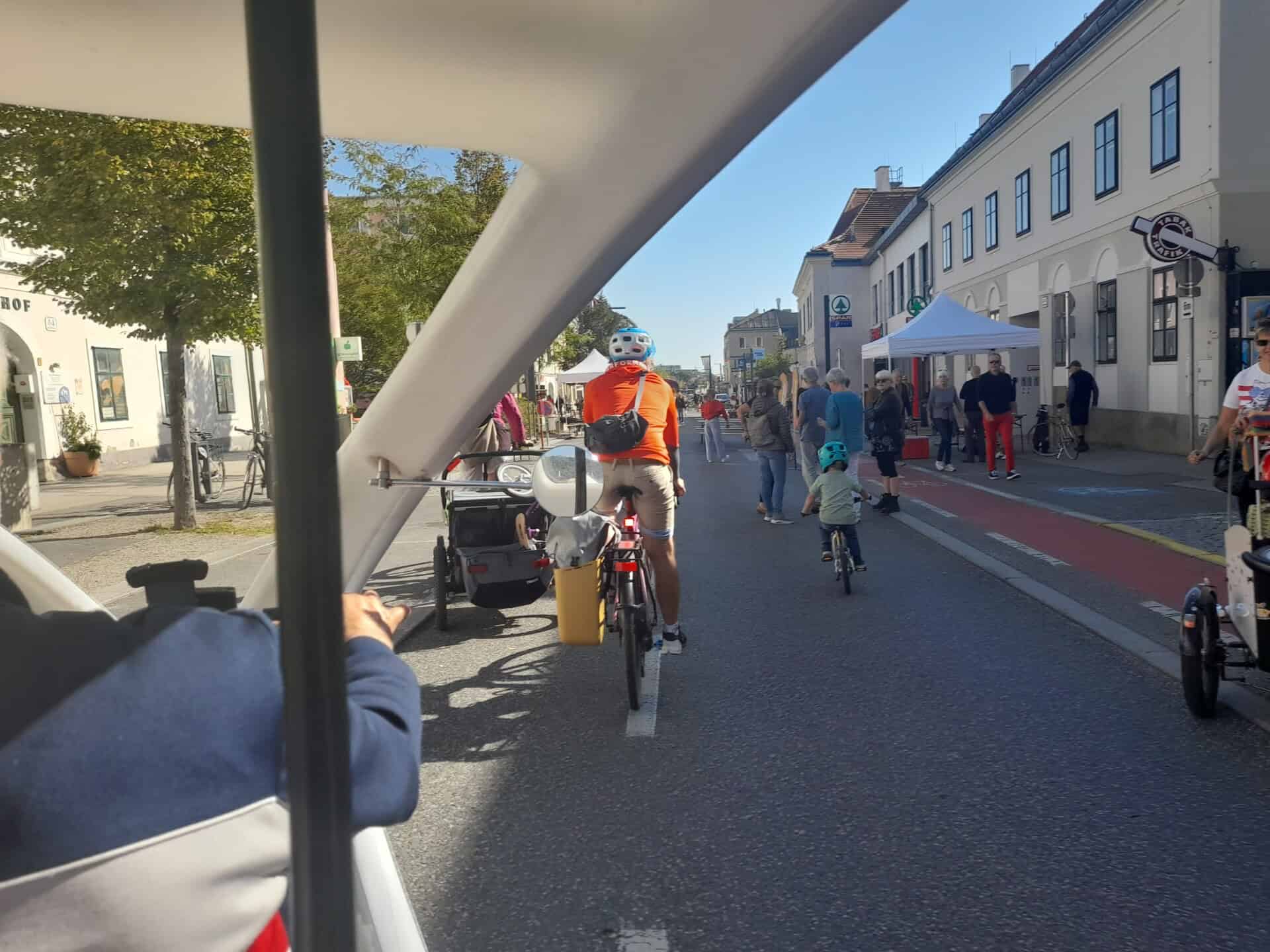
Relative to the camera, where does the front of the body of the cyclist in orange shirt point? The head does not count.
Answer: away from the camera

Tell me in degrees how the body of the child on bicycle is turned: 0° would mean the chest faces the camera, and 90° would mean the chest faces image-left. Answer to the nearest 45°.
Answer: approximately 180°

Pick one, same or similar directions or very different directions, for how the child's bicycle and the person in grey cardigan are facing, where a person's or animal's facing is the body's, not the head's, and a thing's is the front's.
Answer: very different directions

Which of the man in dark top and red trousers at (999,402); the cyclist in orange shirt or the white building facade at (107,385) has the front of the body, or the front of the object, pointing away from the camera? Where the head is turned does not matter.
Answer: the cyclist in orange shirt

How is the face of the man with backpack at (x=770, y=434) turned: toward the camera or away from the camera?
away from the camera

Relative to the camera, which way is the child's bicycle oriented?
away from the camera

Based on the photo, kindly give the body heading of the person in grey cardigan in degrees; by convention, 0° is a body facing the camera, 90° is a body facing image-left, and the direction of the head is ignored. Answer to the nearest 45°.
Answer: approximately 0°

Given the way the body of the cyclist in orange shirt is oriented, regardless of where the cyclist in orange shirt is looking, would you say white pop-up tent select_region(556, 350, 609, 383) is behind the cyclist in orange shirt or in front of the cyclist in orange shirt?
in front

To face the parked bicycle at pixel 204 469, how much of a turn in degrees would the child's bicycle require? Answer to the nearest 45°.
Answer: approximately 45° to its left

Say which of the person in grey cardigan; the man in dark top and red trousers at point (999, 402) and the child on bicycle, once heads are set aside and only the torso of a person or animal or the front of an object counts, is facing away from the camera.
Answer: the child on bicycle

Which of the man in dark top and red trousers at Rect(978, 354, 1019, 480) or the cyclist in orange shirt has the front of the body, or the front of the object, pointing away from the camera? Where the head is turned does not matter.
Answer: the cyclist in orange shirt

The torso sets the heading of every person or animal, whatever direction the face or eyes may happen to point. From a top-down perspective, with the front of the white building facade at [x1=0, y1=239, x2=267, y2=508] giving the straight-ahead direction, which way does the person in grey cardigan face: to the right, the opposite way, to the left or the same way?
to the right

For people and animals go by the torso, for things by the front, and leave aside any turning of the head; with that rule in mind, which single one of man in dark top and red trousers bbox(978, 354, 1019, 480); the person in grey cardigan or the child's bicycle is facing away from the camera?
the child's bicycle
